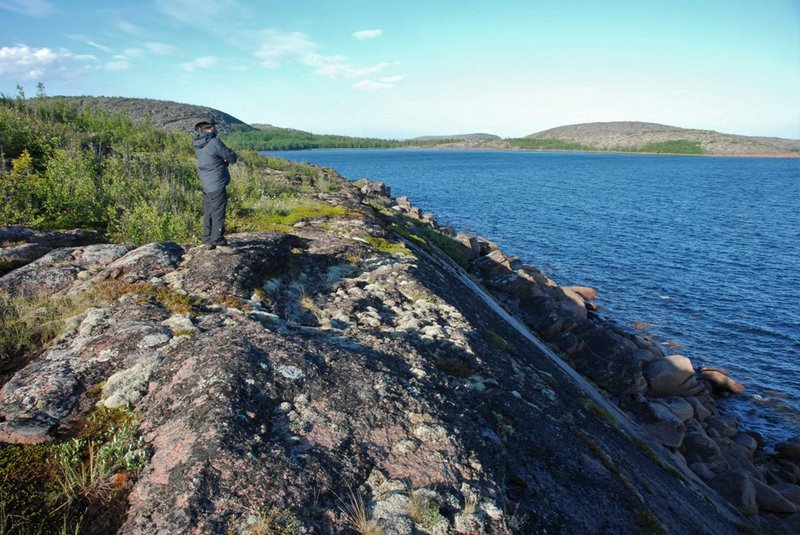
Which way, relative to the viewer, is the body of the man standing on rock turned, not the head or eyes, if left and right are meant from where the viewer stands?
facing away from the viewer and to the right of the viewer
